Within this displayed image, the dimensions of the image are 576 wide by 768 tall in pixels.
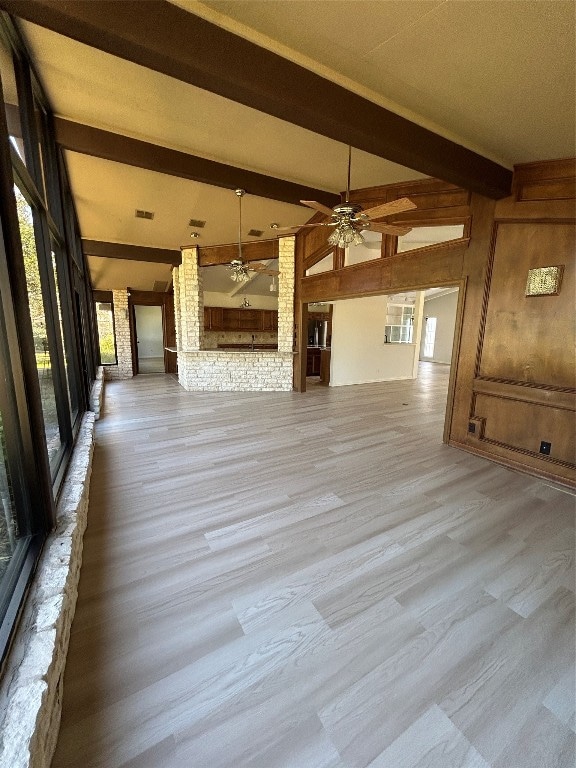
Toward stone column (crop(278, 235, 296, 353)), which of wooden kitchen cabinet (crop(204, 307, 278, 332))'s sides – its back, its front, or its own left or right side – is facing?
front

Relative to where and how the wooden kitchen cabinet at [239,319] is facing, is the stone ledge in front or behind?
in front

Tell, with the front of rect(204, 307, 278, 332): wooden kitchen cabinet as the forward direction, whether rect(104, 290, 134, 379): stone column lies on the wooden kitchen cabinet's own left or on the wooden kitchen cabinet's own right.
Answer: on the wooden kitchen cabinet's own right

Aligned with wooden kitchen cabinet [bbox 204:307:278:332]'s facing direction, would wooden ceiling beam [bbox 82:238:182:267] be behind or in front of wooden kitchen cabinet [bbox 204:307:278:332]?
in front

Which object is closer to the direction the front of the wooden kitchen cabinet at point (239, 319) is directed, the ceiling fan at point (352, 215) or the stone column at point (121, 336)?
the ceiling fan

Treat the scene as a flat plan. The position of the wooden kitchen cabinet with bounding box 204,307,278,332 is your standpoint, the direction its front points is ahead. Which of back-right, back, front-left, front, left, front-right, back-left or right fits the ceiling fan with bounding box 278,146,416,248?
front

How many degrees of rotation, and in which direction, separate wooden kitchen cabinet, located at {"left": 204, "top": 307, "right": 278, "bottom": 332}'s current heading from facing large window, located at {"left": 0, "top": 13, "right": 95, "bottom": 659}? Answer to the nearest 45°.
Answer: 0° — it already faces it

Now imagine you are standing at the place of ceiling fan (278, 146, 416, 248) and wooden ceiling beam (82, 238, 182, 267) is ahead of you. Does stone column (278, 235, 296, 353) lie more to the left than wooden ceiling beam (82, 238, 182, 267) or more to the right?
right

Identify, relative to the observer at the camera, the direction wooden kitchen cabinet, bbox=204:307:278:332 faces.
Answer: facing the viewer

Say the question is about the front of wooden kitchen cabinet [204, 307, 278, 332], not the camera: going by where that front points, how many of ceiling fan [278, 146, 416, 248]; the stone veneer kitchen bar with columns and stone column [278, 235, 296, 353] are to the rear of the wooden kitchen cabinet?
0

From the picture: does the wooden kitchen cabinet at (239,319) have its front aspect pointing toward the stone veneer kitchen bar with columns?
yes

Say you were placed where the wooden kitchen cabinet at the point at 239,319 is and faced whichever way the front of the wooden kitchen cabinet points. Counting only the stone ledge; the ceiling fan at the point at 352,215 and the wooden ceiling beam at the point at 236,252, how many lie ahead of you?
3

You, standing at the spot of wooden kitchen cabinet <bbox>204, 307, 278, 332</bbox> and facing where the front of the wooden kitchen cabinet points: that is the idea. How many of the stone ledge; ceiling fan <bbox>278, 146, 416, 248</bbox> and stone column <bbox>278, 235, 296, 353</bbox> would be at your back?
0

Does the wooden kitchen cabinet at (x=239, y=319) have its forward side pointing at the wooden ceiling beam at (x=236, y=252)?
yes

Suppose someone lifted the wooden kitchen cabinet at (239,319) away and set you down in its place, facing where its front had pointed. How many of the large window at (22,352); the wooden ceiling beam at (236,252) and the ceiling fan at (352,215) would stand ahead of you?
3
